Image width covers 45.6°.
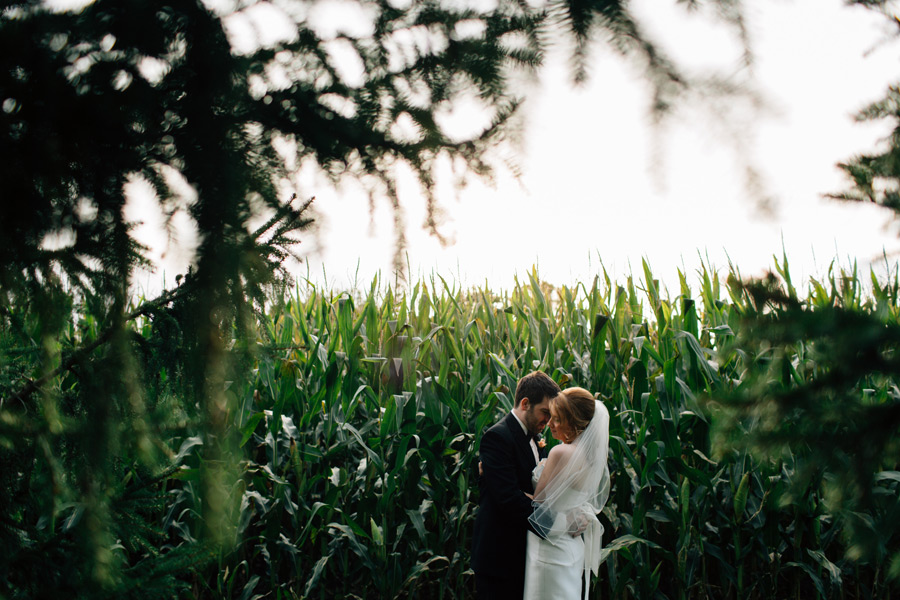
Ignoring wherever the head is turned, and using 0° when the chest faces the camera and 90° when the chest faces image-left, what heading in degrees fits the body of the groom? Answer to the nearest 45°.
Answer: approximately 270°

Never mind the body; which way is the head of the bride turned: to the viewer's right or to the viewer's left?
to the viewer's left
